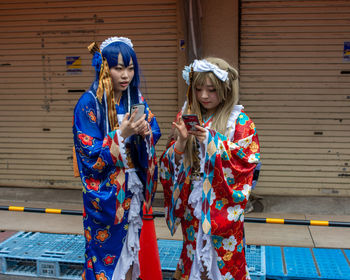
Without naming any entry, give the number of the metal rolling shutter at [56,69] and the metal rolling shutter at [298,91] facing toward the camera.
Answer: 2

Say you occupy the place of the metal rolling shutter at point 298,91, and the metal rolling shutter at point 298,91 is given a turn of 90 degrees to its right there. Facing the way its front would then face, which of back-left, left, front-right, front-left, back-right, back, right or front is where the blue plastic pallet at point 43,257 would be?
front-left

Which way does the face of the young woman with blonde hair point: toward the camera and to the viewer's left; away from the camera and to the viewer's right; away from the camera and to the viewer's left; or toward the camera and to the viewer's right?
toward the camera and to the viewer's left

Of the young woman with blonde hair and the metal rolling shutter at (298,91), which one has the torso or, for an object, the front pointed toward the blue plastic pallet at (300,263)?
the metal rolling shutter

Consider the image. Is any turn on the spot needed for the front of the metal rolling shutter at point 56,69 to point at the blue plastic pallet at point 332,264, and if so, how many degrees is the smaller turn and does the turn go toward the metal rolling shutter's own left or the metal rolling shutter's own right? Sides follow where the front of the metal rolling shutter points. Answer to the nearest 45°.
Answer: approximately 45° to the metal rolling shutter's own left

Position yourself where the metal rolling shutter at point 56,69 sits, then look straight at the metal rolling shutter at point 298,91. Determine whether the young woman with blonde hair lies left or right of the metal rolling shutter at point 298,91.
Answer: right

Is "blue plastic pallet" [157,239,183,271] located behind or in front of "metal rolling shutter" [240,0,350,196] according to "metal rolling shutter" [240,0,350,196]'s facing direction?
in front

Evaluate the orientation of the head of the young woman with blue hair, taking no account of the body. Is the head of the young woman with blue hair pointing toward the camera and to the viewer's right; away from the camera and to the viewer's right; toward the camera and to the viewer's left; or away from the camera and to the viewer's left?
toward the camera and to the viewer's right
